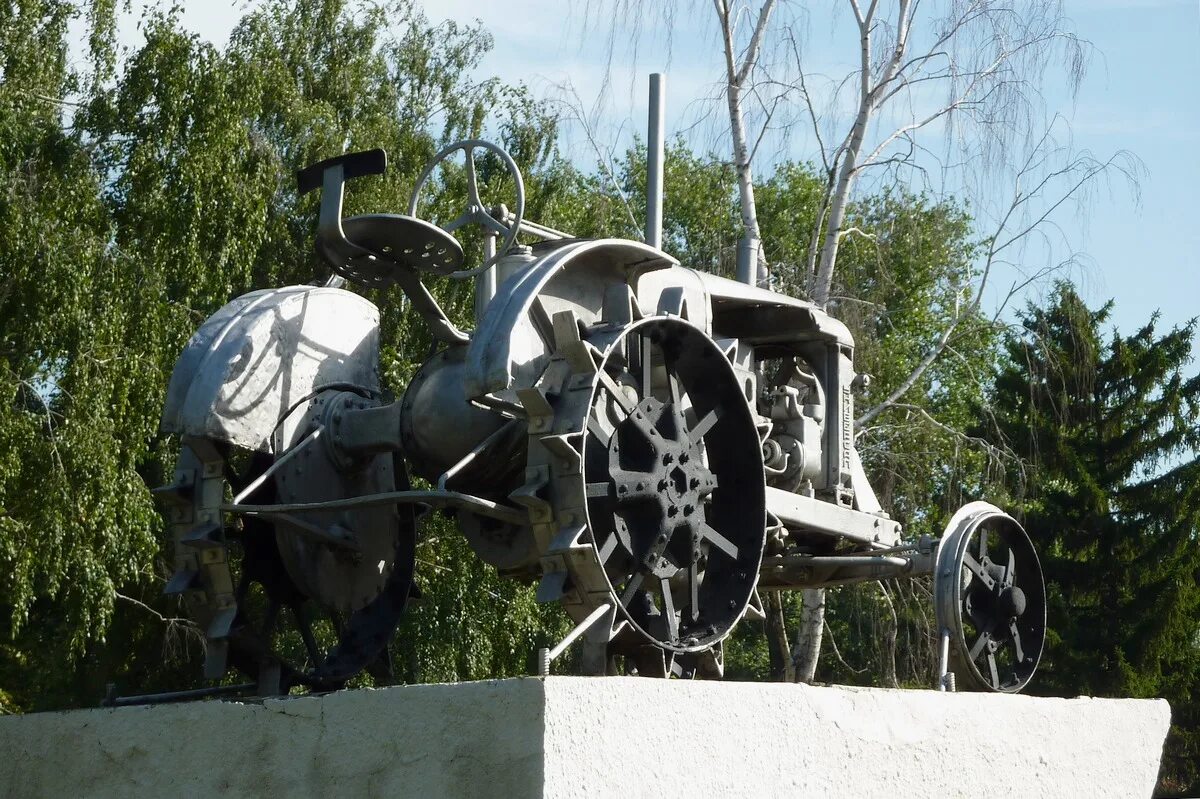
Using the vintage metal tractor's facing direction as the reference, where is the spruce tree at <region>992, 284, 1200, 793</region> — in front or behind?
in front

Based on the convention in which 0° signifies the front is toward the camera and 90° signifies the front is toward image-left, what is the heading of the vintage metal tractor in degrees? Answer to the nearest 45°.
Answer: approximately 225°
